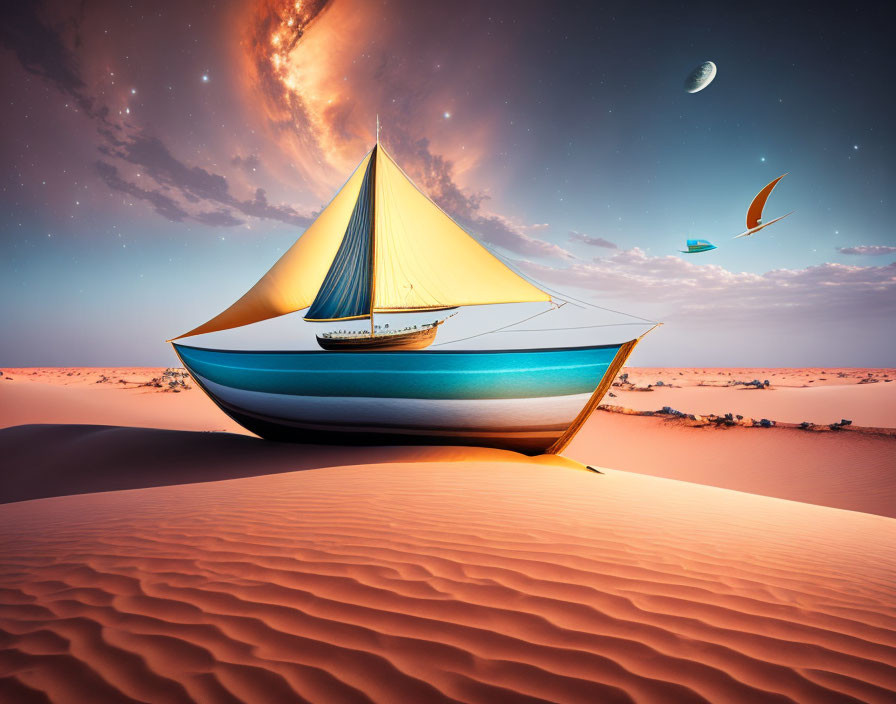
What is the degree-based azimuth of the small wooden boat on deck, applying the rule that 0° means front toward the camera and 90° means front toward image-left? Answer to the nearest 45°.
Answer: approximately 270°
